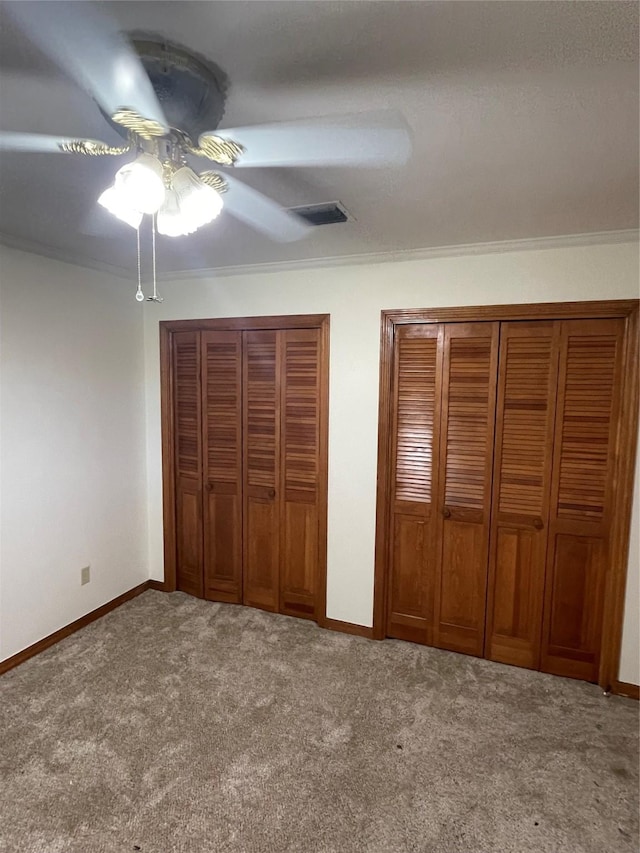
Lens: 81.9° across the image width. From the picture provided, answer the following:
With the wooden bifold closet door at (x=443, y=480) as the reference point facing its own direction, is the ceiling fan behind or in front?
in front

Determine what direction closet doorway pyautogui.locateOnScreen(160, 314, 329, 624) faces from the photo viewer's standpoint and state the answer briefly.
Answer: facing the viewer and to the left of the viewer

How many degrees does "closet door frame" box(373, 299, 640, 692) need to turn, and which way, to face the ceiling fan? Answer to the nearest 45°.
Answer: approximately 45° to its right

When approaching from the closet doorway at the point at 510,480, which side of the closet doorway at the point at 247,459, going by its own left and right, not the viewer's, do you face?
left

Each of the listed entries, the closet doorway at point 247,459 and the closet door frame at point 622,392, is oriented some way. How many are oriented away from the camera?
0

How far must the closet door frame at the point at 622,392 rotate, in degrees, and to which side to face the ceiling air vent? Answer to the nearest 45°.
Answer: approximately 45° to its right

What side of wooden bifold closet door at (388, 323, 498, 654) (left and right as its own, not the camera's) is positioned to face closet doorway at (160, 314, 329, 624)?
right

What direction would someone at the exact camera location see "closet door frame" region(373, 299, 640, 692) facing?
facing the viewer

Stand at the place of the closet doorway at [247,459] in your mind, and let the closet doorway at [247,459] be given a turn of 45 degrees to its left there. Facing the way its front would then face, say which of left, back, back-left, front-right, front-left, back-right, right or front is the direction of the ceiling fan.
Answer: front
